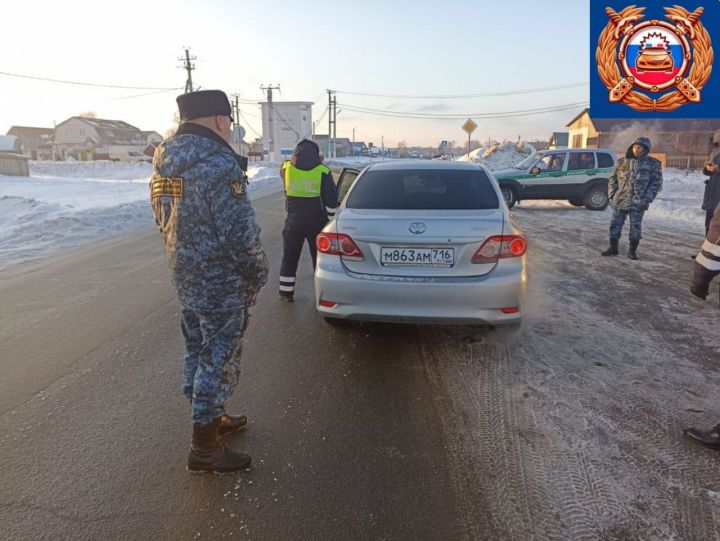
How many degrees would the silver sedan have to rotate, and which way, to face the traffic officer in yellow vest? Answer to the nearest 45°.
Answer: approximately 135° to its left

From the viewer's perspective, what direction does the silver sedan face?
away from the camera

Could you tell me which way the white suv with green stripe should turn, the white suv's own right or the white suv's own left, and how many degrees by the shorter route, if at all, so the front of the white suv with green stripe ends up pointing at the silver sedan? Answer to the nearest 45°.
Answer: approximately 90° to the white suv's own left

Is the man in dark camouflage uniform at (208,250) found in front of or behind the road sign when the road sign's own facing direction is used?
in front

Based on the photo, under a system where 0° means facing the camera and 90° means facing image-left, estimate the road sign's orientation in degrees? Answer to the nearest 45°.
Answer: approximately 0°

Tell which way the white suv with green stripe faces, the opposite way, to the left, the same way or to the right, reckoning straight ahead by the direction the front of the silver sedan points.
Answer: to the left

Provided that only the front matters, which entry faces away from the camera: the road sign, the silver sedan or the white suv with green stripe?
the silver sedan

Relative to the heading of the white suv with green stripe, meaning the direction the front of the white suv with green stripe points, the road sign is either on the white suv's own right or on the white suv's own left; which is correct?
on the white suv's own right

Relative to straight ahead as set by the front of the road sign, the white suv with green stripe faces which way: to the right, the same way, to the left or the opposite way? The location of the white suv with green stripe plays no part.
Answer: to the right

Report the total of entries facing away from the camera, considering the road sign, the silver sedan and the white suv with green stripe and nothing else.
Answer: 1

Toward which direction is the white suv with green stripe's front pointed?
to the viewer's left

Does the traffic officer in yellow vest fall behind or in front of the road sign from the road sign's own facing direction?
in front

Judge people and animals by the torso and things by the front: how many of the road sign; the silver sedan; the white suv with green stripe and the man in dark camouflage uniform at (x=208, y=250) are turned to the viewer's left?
1
